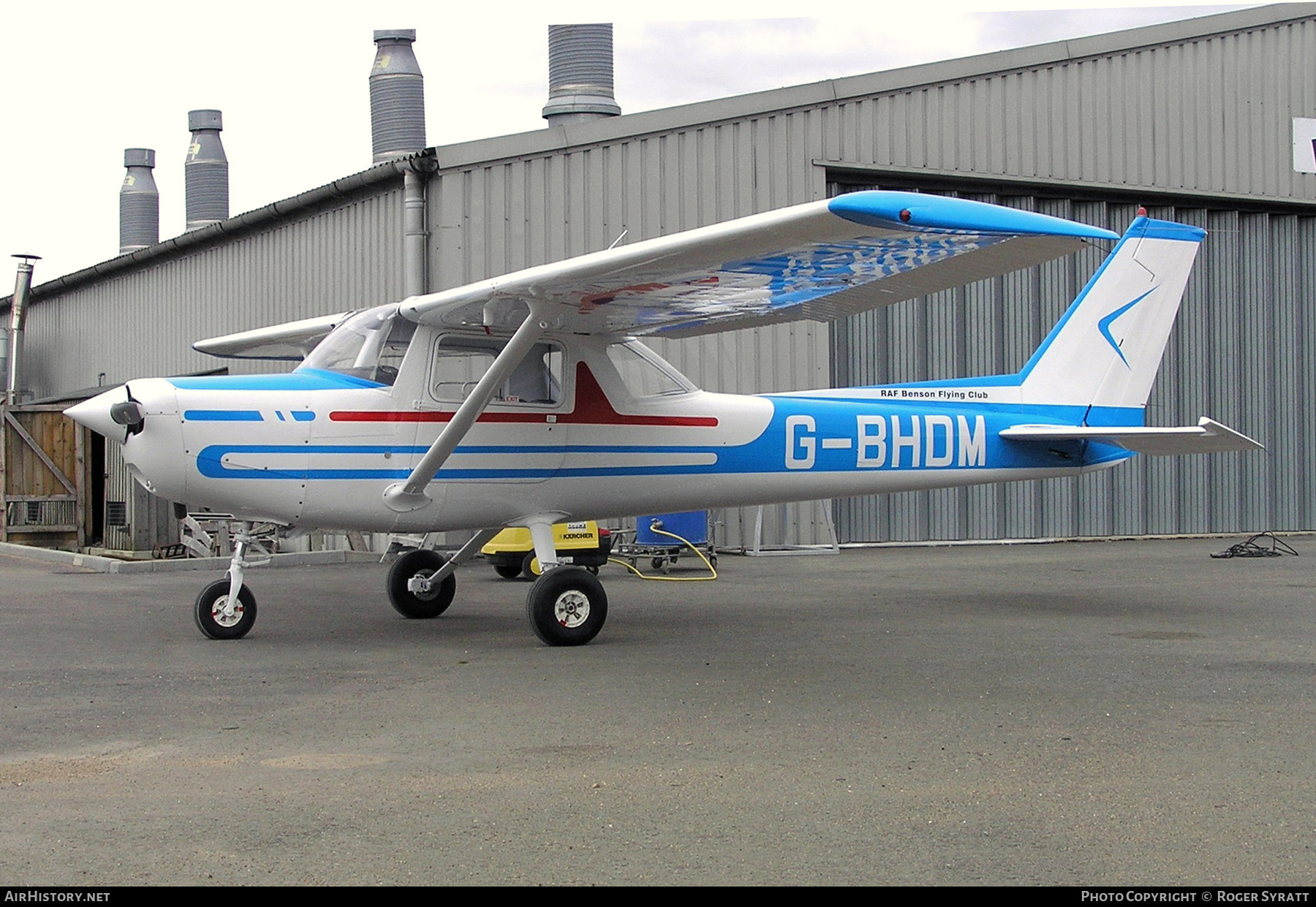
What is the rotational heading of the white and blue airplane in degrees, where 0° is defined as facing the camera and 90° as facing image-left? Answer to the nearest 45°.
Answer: approximately 45°
